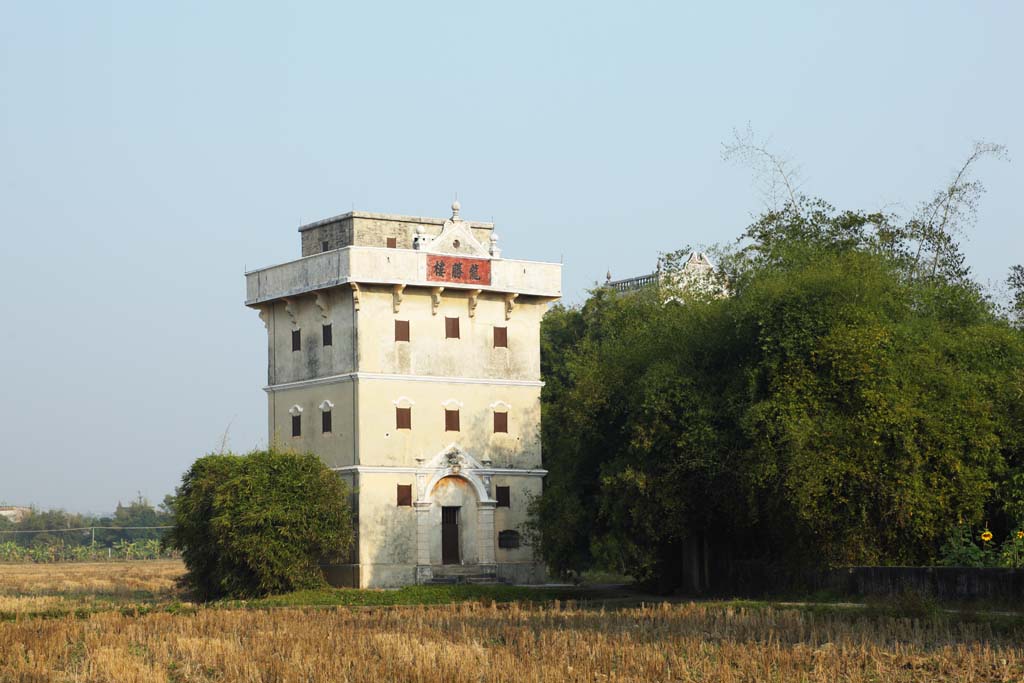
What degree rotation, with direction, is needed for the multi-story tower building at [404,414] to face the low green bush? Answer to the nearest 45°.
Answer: approximately 90° to its right

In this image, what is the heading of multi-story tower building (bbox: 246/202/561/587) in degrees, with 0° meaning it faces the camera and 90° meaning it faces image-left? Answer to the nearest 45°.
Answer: approximately 315°

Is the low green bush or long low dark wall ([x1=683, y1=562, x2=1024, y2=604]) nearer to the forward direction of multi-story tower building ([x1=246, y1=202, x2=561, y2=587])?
the long low dark wall
